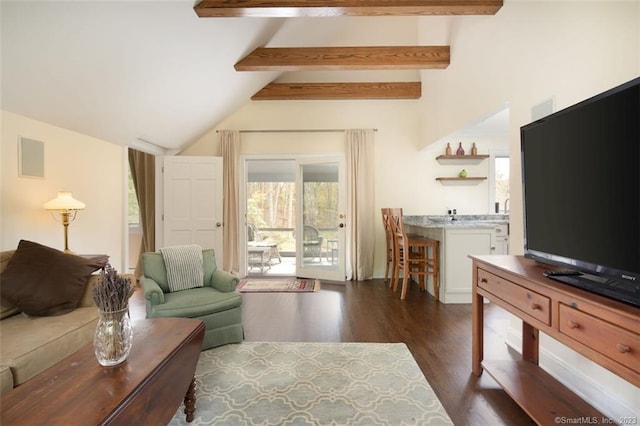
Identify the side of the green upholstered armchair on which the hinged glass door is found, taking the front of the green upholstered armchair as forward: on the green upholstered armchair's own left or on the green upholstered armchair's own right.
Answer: on the green upholstered armchair's own left

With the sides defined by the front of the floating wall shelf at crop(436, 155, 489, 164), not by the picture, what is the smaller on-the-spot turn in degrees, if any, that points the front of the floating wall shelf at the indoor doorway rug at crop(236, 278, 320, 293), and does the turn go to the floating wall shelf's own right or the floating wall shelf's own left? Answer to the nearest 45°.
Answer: approximately 45° to the floating wall shelf's own right

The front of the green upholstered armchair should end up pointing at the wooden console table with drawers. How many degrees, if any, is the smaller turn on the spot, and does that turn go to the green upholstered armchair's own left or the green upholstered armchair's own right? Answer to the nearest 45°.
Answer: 0° — it already faces it

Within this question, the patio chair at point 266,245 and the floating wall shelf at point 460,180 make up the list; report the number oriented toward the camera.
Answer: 1

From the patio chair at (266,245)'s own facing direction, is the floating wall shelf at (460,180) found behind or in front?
in front

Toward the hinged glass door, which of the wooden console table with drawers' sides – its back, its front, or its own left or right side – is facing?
right

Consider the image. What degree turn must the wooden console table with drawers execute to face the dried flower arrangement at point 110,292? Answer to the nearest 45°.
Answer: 0° — it already faces it

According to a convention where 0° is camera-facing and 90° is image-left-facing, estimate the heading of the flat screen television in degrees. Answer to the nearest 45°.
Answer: approximately 45°

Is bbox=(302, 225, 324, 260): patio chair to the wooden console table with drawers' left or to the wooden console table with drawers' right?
on its right

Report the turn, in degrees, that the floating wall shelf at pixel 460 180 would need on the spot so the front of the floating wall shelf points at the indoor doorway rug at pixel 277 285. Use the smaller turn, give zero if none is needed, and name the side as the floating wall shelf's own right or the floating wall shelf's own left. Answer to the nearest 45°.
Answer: approximately 45° to the floating wall shelf's own right

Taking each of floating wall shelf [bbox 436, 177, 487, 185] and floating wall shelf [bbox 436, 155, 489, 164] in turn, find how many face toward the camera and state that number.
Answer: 2

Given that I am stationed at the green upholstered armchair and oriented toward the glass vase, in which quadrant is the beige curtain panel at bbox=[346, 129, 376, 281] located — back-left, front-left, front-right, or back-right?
back-left

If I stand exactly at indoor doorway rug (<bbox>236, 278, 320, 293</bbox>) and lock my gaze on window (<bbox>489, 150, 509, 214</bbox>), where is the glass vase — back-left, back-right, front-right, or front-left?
back-right

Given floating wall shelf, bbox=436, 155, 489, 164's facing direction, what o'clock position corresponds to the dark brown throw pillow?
The dark brown throw pillow is roughly at 1 o'clock from the floating wall shelf.

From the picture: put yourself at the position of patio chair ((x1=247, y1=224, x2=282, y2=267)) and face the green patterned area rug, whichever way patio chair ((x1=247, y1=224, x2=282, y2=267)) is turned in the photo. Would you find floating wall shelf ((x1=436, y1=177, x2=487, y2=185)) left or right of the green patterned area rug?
left

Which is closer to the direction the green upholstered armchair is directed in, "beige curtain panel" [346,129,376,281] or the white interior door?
the beige curtain panel

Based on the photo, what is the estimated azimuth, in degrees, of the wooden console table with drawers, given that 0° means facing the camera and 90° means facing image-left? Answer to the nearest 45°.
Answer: approximately 45°
